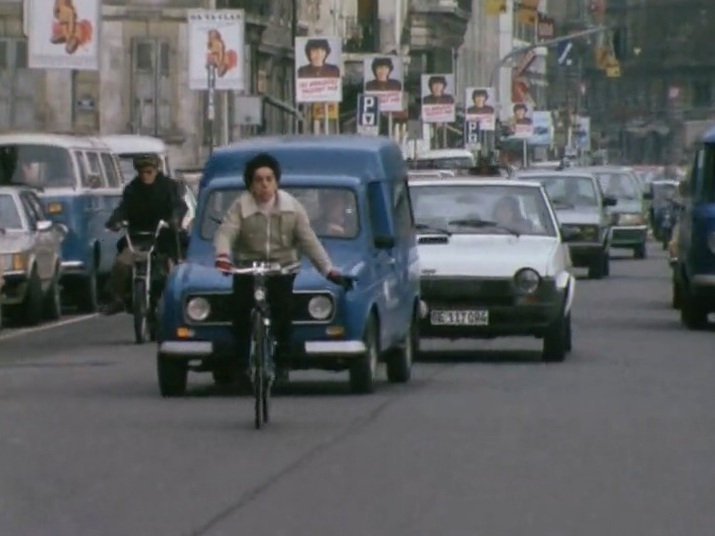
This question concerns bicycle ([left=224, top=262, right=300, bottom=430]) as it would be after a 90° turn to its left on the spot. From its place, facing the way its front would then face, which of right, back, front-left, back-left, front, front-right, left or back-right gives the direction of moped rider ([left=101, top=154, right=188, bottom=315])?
left

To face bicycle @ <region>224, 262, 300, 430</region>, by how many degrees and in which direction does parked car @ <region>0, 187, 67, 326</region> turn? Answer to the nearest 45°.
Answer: approximately 45° to its left

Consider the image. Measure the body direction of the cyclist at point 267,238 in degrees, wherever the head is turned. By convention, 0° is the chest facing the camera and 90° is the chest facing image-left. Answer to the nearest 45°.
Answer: approximately 0°

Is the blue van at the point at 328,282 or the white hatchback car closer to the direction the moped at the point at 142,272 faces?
the blue van

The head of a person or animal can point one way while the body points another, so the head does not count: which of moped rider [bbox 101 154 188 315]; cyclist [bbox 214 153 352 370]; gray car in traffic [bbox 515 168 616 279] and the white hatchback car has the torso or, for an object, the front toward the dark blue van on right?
the gray car in traffic

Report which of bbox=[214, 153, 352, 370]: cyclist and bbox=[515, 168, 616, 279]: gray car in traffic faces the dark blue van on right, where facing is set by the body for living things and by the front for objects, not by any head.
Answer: the gray car in traffic

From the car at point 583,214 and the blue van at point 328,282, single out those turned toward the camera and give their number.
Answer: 2

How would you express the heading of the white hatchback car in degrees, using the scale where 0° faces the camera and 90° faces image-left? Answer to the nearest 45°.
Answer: approximately 0°

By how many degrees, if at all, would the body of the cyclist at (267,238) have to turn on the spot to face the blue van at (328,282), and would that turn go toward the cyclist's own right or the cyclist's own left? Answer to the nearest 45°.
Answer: approximately 180°
